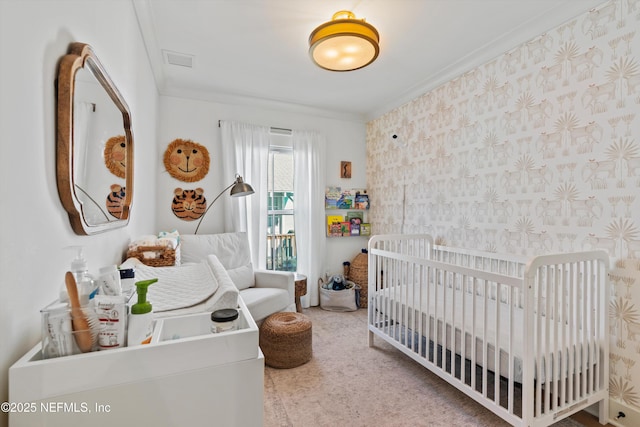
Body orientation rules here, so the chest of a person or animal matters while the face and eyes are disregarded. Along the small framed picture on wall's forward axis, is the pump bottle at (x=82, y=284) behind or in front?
in front

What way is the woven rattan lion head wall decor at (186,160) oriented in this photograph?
toward the camera

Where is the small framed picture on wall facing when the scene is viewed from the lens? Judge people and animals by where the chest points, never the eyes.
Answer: facing the viewer

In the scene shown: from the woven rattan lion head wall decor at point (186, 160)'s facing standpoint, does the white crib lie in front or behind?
in front

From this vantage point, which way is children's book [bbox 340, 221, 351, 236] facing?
toward the camera

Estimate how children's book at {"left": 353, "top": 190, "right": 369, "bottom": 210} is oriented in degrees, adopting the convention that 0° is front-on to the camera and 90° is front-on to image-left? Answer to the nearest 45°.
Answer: approximately 0°

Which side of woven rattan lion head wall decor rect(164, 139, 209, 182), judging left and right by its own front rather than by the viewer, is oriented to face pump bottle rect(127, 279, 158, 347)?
front

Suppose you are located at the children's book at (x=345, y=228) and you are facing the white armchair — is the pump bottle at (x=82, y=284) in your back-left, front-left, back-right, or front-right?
front-left

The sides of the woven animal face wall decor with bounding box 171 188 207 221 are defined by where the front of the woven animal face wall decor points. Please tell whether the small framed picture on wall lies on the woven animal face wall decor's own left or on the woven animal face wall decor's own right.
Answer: on the woven animal face wall decor's own left

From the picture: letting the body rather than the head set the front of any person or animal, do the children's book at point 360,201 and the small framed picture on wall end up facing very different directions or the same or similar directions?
same or similar directions

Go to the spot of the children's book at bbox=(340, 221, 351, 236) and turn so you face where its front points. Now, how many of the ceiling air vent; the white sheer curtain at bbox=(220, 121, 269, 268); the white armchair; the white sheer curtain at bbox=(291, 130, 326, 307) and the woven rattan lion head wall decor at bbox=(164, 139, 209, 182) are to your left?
0

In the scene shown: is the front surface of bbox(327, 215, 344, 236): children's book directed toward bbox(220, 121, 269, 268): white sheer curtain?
no

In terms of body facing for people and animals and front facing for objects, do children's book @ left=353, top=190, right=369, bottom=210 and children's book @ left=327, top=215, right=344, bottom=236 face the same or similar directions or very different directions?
same or similar directions

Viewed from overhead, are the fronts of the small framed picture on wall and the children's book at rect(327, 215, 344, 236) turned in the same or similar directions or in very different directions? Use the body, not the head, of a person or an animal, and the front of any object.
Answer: same or similar directions

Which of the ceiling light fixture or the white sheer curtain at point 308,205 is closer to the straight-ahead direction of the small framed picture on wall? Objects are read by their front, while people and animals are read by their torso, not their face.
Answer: the ceiling light fixture

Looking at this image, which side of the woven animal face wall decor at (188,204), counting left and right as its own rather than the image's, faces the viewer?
front

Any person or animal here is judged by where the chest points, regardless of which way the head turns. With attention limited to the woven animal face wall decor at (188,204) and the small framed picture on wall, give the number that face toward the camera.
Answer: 2

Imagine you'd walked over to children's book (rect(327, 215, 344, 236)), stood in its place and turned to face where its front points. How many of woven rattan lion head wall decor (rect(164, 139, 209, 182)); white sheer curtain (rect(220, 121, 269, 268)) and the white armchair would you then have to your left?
0

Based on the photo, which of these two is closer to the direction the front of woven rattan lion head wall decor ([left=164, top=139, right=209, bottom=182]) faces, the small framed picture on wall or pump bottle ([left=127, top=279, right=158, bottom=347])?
the pump bottle
